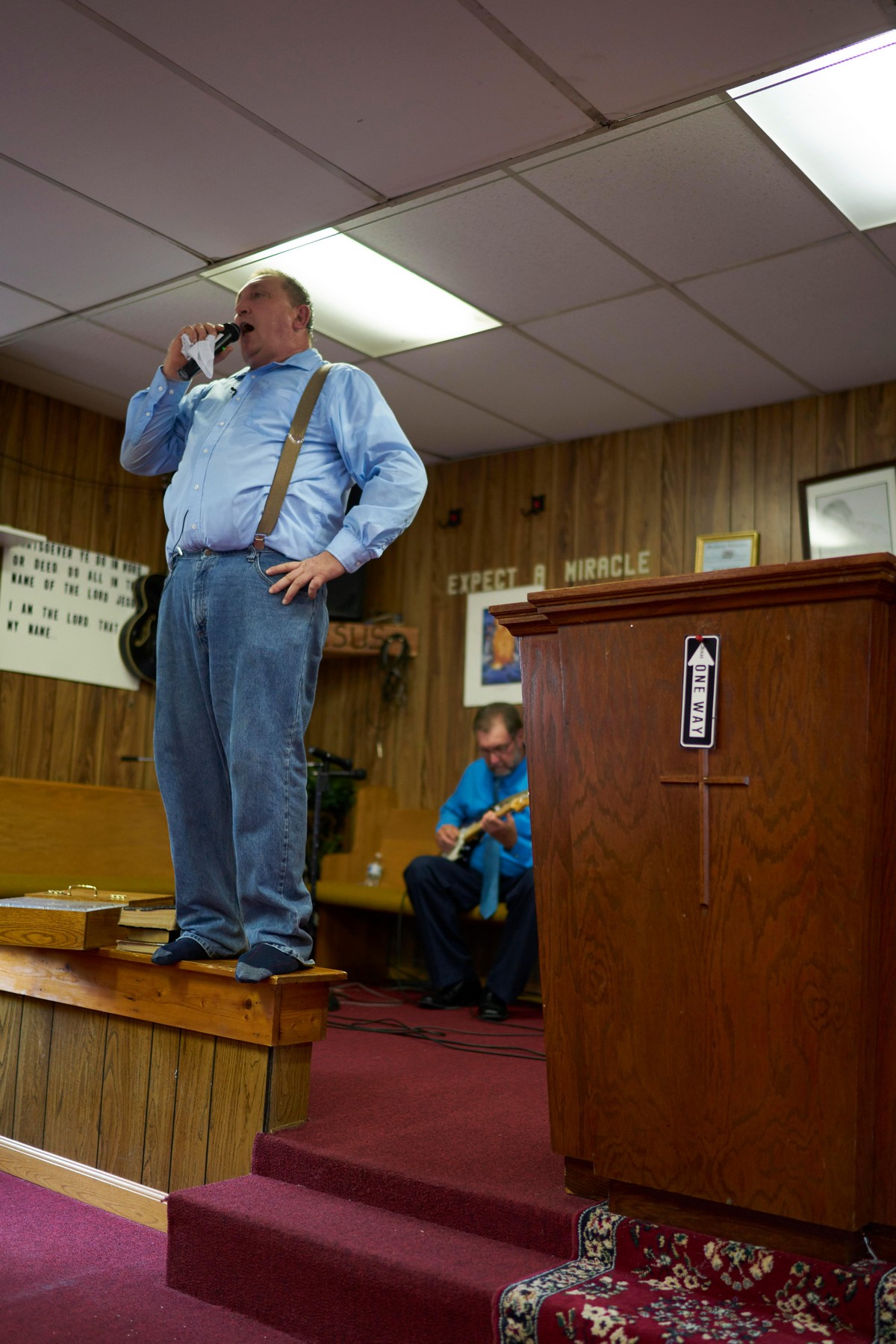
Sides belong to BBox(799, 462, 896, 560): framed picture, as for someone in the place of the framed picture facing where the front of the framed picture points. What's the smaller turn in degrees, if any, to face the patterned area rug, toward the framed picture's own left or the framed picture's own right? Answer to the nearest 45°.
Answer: approximately 45° to the framed picture's own left

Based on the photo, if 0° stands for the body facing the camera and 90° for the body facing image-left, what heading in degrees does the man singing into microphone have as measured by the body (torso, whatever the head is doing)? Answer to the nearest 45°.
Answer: approximately 45°

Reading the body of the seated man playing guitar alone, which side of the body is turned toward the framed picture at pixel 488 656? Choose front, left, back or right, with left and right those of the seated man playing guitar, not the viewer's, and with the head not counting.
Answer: back

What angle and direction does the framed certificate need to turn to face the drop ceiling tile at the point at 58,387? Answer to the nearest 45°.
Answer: approximately 90° to its right

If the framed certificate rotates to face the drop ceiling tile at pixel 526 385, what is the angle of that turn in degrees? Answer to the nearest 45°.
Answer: approximately 90° to its right

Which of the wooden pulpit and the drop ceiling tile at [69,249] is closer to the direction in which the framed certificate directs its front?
the wooden pulpit

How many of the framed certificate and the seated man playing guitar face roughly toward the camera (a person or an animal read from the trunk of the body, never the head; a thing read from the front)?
2

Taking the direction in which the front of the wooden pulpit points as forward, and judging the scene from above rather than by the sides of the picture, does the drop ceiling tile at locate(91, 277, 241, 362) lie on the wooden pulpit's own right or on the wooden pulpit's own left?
on the wooden pulpit's own right
